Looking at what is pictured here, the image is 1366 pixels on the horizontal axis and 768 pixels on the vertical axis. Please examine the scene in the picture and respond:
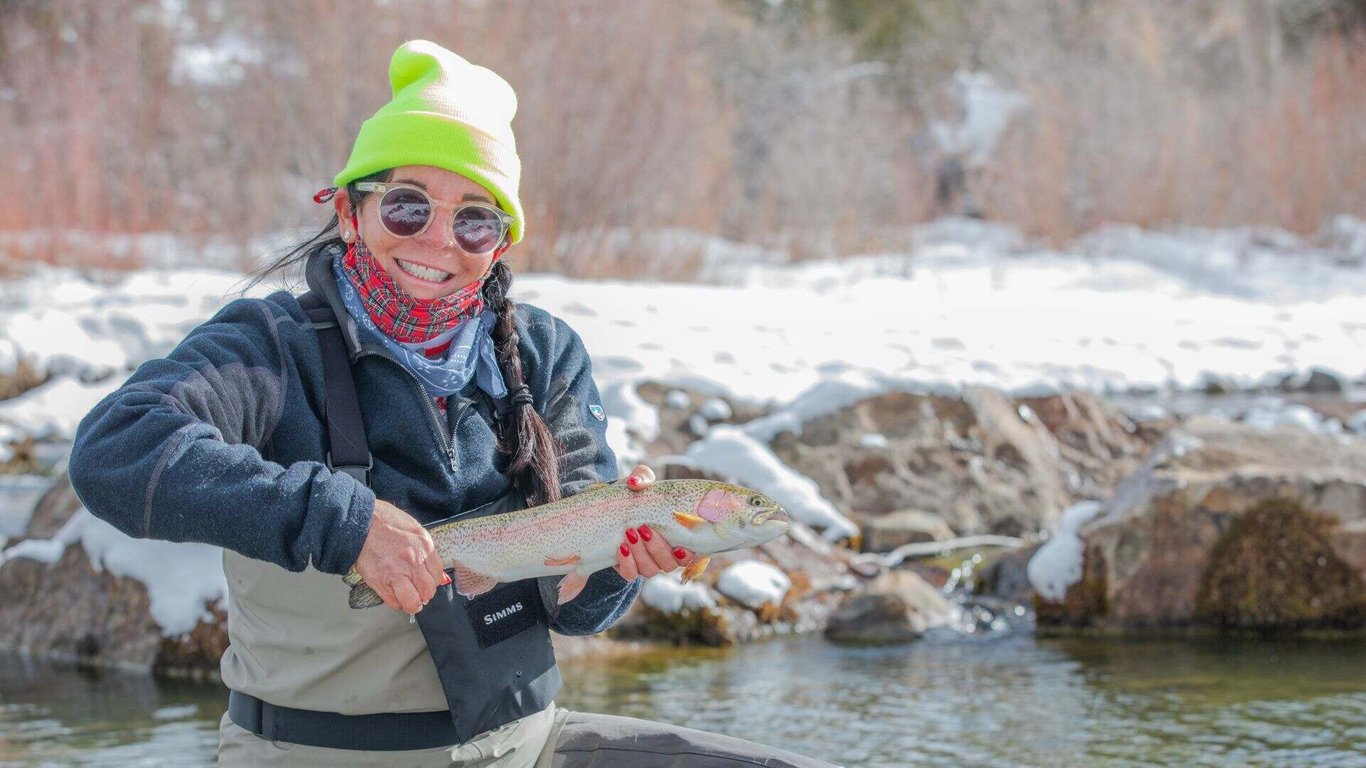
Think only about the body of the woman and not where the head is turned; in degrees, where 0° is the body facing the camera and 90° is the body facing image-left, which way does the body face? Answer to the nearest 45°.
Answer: approximately 315°

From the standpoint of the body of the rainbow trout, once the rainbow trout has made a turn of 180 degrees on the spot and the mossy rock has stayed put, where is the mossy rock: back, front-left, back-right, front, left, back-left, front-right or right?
back-right

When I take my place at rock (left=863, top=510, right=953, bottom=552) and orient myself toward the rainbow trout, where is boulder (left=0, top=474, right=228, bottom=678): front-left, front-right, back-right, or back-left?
front-right

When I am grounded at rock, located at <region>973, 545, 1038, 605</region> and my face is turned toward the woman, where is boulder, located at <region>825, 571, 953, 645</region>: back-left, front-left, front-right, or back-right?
front-right

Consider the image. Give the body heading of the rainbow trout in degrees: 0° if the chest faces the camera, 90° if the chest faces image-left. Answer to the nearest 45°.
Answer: approximately 270°

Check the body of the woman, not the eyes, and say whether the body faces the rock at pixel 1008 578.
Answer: no

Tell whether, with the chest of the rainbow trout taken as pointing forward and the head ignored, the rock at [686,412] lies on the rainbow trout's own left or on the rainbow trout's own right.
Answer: on the rainbow trout's own left

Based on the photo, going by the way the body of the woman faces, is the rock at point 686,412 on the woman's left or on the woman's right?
on the woman's left

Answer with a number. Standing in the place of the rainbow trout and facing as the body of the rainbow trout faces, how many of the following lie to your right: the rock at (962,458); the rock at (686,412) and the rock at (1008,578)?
0

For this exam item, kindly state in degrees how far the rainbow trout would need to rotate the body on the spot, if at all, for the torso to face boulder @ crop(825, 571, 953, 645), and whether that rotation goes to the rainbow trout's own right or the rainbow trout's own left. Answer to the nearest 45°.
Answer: approximately 90° to the rainbow trout's own left

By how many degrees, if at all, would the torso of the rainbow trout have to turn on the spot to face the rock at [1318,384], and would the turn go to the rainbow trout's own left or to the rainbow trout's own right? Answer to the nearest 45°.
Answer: approximately 45° to the rainbow trout's own left

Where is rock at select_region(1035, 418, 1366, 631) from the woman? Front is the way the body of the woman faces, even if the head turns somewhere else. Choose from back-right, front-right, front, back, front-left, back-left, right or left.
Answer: left

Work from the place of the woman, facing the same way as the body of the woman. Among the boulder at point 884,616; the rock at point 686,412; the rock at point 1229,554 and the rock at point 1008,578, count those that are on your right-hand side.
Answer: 0

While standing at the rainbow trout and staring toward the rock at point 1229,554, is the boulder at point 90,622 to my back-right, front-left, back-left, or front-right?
front-left

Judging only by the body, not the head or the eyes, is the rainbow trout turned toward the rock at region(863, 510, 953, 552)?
no

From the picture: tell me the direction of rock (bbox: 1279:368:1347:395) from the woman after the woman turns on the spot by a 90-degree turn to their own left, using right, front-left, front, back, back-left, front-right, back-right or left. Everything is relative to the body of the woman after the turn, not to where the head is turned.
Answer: front

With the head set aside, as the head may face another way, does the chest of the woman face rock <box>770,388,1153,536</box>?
no

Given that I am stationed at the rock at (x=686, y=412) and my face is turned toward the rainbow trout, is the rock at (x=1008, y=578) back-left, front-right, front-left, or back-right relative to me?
front-left
